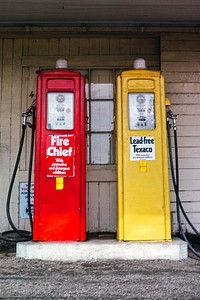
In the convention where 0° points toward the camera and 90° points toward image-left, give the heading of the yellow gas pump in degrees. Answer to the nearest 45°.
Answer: approximately 0°

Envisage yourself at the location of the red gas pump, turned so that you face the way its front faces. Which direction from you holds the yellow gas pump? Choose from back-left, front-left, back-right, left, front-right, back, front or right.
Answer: left

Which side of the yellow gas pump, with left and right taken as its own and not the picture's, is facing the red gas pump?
right

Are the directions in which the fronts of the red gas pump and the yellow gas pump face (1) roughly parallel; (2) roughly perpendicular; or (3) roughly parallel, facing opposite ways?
roughly parallel

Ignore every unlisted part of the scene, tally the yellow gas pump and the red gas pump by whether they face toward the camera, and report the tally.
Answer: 2

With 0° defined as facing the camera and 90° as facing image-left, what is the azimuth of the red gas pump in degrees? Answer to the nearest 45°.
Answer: approximately 0°
